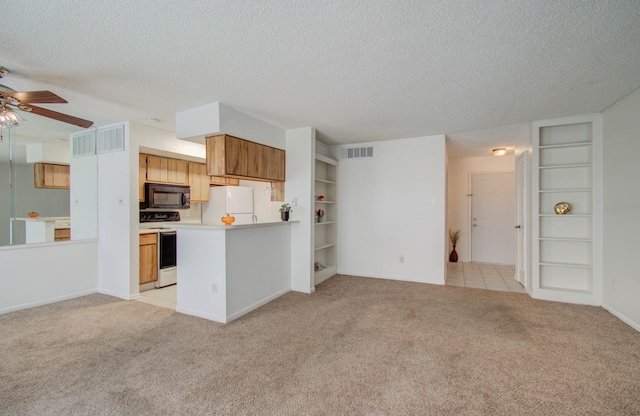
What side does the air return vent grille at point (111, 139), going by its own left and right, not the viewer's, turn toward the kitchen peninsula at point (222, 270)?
left

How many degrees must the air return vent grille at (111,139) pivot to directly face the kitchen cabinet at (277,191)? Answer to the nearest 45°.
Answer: approximately 90° to its left

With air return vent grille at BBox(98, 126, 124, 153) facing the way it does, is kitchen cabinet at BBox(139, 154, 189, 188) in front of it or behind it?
behind

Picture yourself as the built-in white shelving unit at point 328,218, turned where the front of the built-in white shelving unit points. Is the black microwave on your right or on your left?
on your right

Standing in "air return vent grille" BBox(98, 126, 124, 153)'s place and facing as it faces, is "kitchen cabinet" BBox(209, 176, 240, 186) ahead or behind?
behind

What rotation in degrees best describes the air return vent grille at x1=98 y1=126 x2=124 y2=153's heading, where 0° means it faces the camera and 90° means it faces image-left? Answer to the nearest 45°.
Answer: approximately 45°

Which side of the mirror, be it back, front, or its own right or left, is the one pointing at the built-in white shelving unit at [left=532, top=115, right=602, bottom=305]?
front

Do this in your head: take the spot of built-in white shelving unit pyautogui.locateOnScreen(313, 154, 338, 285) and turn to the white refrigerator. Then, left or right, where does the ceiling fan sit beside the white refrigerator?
left

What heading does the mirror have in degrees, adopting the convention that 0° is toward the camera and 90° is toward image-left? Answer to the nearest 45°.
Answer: approximately 315°

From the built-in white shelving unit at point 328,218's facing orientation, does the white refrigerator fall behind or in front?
behind

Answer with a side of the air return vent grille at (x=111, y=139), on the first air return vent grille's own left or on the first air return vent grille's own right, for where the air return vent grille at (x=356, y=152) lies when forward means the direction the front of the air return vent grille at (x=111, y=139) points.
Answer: on the first air return vent grille's own left

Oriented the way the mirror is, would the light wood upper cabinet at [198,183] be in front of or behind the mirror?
in front

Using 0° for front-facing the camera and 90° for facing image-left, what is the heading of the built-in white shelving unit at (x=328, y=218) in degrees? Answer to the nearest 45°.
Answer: approximately 315°
